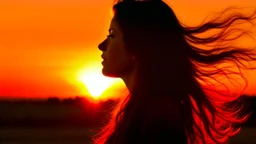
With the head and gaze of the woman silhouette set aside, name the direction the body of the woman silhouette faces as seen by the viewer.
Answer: to the viewer's left
